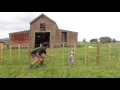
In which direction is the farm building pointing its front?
toward the camera
